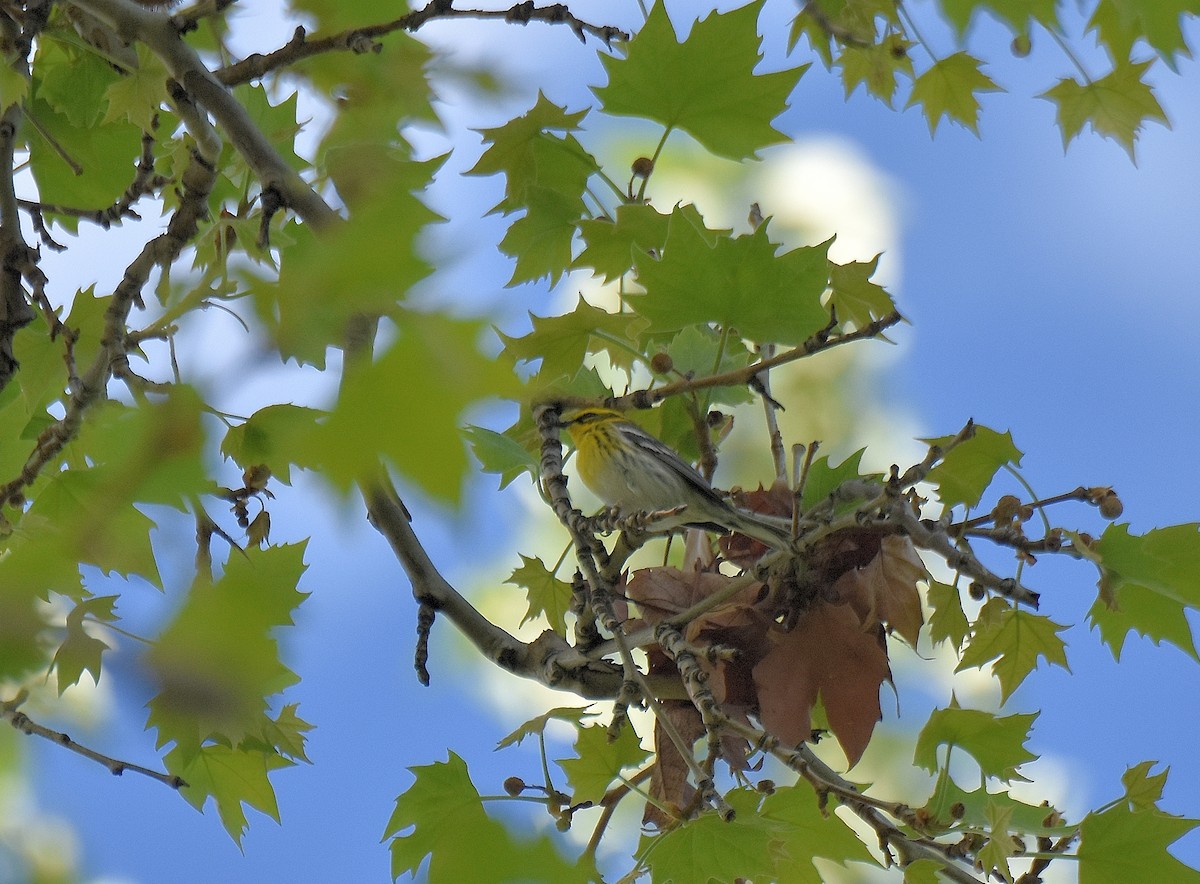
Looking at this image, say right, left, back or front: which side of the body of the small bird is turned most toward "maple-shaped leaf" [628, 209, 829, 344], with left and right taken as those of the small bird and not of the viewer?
left

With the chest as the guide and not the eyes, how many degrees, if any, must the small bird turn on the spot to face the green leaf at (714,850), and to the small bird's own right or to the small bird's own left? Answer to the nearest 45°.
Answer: approximately 90° to the small bird's own left

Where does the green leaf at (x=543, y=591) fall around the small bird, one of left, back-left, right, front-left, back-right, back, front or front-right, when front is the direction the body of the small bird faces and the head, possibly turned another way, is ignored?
front

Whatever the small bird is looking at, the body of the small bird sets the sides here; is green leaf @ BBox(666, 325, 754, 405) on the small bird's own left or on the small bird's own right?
on the small bird's own left

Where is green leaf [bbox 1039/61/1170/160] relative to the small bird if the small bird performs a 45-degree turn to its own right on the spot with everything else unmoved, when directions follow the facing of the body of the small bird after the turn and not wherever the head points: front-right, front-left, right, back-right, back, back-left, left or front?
back

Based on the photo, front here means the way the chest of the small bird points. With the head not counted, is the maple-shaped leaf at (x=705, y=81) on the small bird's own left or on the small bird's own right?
on the small bird's own left

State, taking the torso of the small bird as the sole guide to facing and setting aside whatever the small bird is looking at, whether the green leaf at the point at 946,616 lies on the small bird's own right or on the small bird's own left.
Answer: on the small bird's own left

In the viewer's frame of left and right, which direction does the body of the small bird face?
facing to the left of the viewer
